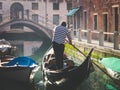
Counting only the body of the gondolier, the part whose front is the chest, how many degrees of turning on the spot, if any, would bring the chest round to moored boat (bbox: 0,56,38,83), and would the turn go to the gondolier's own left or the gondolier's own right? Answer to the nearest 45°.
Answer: approximately 90° to the gondolier's own left

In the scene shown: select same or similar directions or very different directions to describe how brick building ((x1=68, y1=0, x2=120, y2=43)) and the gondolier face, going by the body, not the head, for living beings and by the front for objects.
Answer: very different directions

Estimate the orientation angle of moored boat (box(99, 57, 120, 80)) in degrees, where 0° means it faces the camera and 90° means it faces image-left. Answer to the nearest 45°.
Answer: approximately 135°

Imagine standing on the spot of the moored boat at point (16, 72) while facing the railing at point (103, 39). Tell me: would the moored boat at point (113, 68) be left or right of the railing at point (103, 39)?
right

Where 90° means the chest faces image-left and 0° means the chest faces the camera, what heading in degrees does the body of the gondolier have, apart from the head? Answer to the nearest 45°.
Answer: approximately 225°
